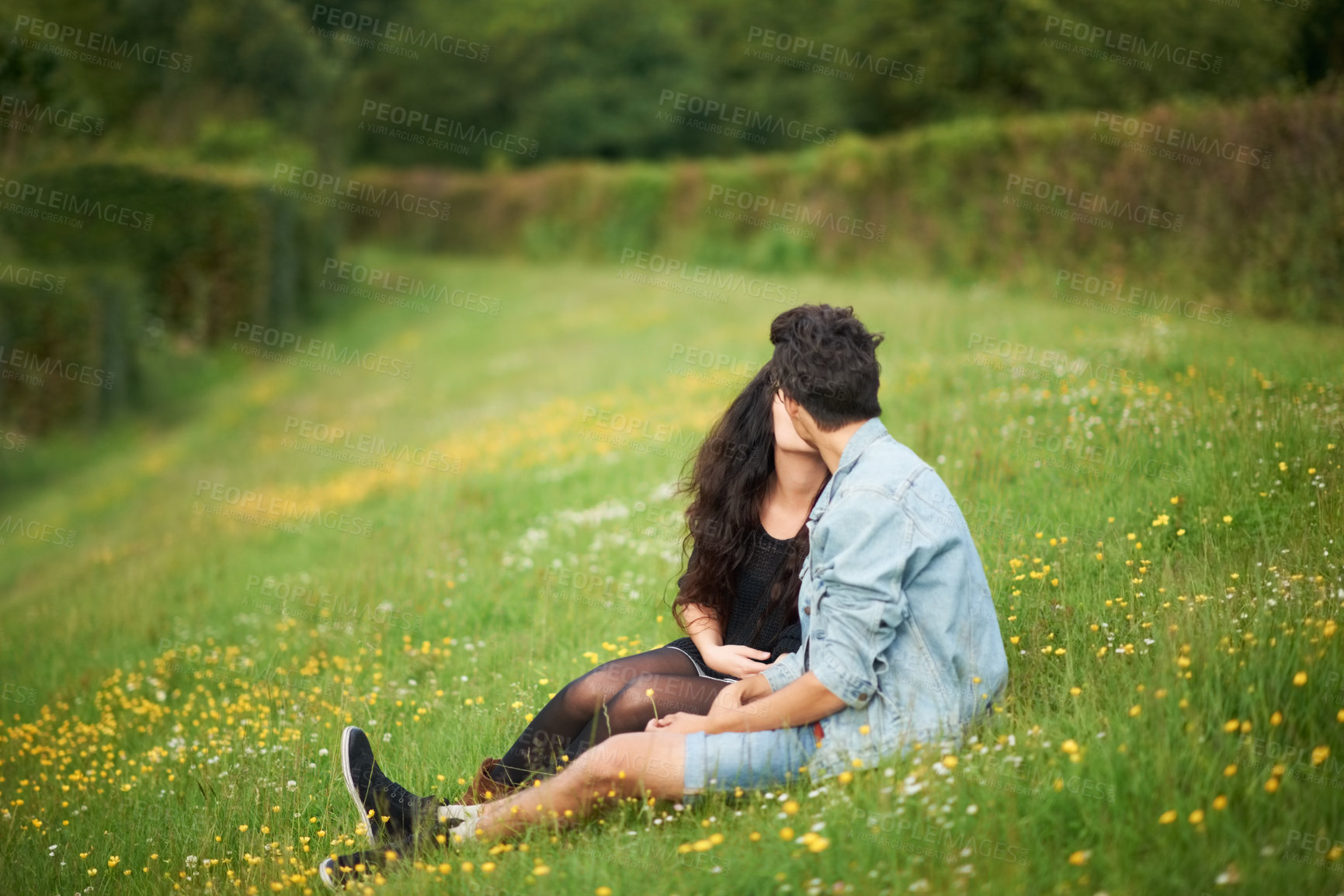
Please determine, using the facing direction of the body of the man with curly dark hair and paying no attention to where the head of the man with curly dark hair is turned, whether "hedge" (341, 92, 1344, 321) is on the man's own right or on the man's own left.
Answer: on the man's own right

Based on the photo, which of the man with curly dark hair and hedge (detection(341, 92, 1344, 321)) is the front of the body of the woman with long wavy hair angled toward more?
the man with curly dark hair

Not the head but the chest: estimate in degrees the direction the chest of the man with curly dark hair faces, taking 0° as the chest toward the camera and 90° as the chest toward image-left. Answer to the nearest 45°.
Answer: approximately 90°
